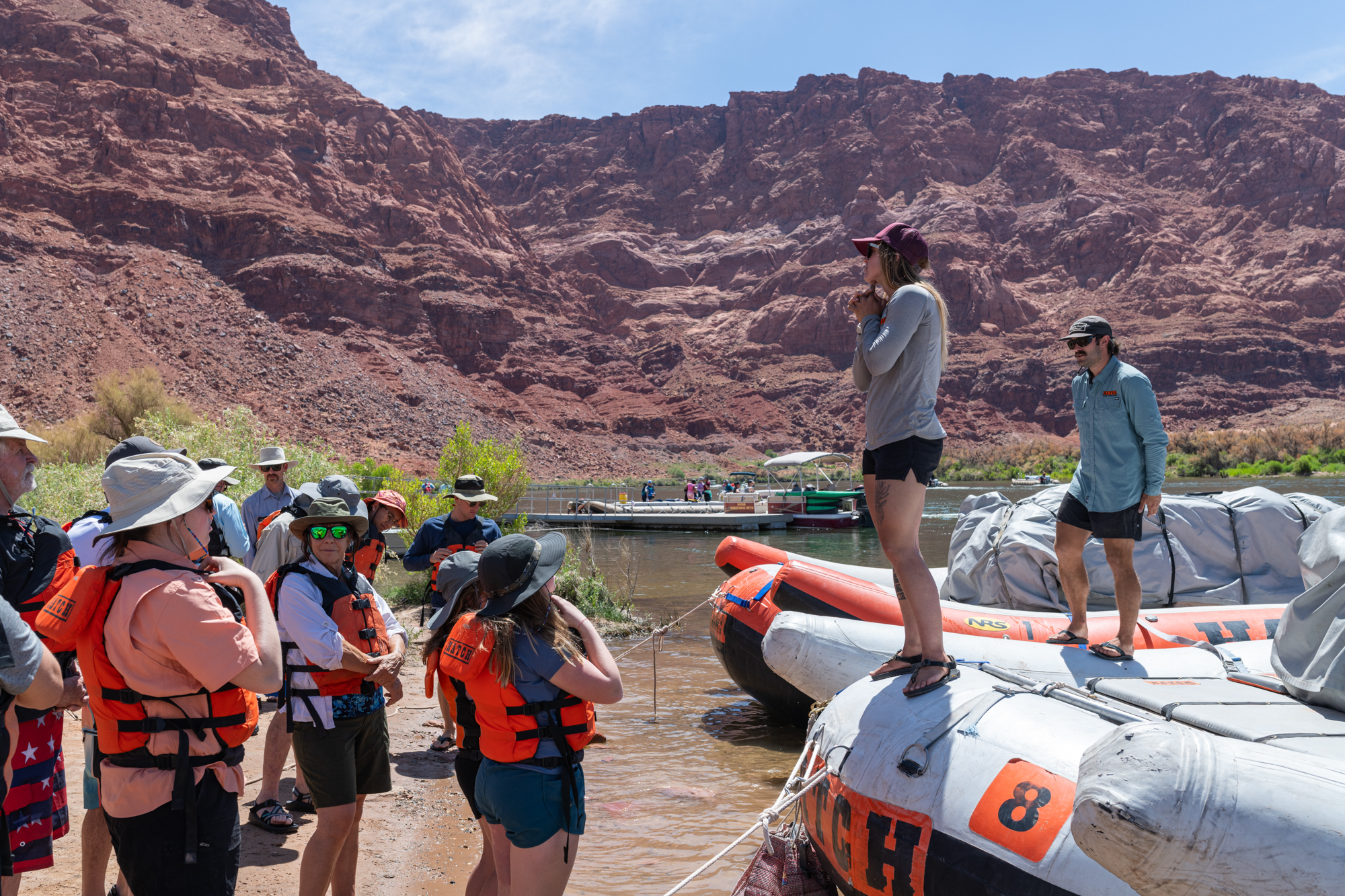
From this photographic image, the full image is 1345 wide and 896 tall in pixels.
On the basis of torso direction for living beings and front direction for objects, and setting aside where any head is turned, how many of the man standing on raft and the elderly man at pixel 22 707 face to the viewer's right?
1

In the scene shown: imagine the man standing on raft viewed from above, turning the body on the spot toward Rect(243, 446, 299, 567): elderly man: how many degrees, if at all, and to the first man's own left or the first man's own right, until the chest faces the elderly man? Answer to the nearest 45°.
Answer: approximately 45° to the first man's own right

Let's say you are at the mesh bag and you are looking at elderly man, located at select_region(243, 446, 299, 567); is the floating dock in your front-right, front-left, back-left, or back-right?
front-right

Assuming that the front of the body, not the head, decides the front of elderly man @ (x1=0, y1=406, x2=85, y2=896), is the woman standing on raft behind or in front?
in front

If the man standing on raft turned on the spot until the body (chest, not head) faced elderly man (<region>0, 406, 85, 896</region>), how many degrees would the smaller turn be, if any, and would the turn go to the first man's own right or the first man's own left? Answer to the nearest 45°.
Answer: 0° — they already face them

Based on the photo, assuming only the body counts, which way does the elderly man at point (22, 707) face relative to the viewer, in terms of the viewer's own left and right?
facing to the right of the viewer

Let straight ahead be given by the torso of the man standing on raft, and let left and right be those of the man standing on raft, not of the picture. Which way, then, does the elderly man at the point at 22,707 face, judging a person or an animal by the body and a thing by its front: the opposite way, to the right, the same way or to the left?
the opposite way

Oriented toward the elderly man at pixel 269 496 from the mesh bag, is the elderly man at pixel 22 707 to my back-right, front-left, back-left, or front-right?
front-left

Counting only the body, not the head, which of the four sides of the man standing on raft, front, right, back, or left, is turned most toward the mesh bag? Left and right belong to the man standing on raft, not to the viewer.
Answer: front

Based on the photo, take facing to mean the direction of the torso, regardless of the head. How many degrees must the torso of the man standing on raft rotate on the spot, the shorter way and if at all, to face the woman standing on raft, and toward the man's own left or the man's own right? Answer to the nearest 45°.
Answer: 0° — they already face them

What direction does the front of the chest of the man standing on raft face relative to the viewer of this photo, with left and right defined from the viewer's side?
facing the viewer and to the left of the viewer

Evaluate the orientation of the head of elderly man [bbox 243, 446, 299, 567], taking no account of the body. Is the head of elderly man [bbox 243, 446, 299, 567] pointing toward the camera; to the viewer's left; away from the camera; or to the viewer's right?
toward the camera

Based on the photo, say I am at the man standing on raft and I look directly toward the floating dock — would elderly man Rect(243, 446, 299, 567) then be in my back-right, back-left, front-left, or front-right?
front-left

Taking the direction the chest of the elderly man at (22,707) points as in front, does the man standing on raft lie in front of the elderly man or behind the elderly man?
in front
